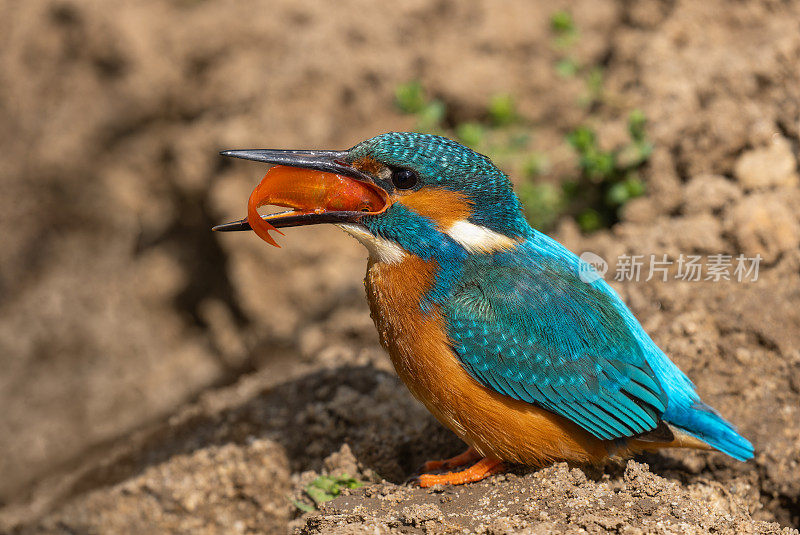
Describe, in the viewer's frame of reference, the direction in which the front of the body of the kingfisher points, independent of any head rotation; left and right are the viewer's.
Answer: facing to the left of the viewer

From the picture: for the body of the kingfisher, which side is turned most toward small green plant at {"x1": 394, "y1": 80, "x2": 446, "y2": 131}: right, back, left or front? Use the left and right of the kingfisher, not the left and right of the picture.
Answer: right

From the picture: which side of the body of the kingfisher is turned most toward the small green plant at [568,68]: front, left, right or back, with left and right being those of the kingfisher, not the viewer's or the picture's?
right

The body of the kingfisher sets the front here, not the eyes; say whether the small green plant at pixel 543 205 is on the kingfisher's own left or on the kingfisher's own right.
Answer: on the kingfisher's own right

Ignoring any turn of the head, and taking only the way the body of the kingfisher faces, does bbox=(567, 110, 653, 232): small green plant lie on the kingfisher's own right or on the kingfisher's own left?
on the kingfisher's own right
